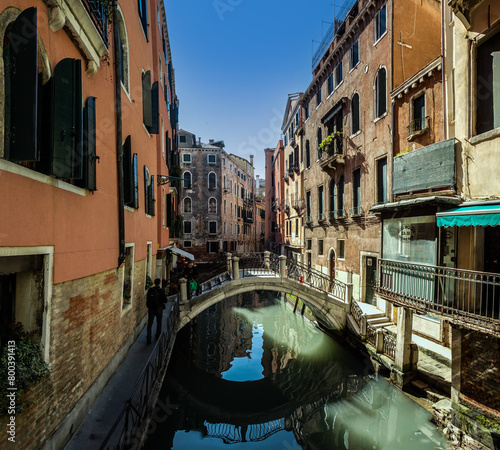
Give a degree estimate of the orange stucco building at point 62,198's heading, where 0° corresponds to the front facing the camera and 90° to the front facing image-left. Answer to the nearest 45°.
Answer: approximately 270°

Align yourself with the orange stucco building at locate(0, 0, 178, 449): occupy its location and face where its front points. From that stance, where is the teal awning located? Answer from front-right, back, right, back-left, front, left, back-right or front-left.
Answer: front

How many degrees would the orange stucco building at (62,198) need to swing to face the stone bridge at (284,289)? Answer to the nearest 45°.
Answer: approximately 45° to its left

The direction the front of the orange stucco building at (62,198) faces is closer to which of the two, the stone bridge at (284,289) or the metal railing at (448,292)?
the metal railing

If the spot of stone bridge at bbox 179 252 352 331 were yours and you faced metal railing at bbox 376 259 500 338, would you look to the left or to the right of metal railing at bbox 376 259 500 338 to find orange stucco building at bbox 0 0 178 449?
right

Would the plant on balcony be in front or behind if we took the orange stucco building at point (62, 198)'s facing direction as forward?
in front

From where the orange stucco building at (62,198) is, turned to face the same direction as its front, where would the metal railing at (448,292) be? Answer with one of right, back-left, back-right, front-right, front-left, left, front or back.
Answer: front

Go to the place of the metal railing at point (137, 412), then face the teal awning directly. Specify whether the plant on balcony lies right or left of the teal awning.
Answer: left
